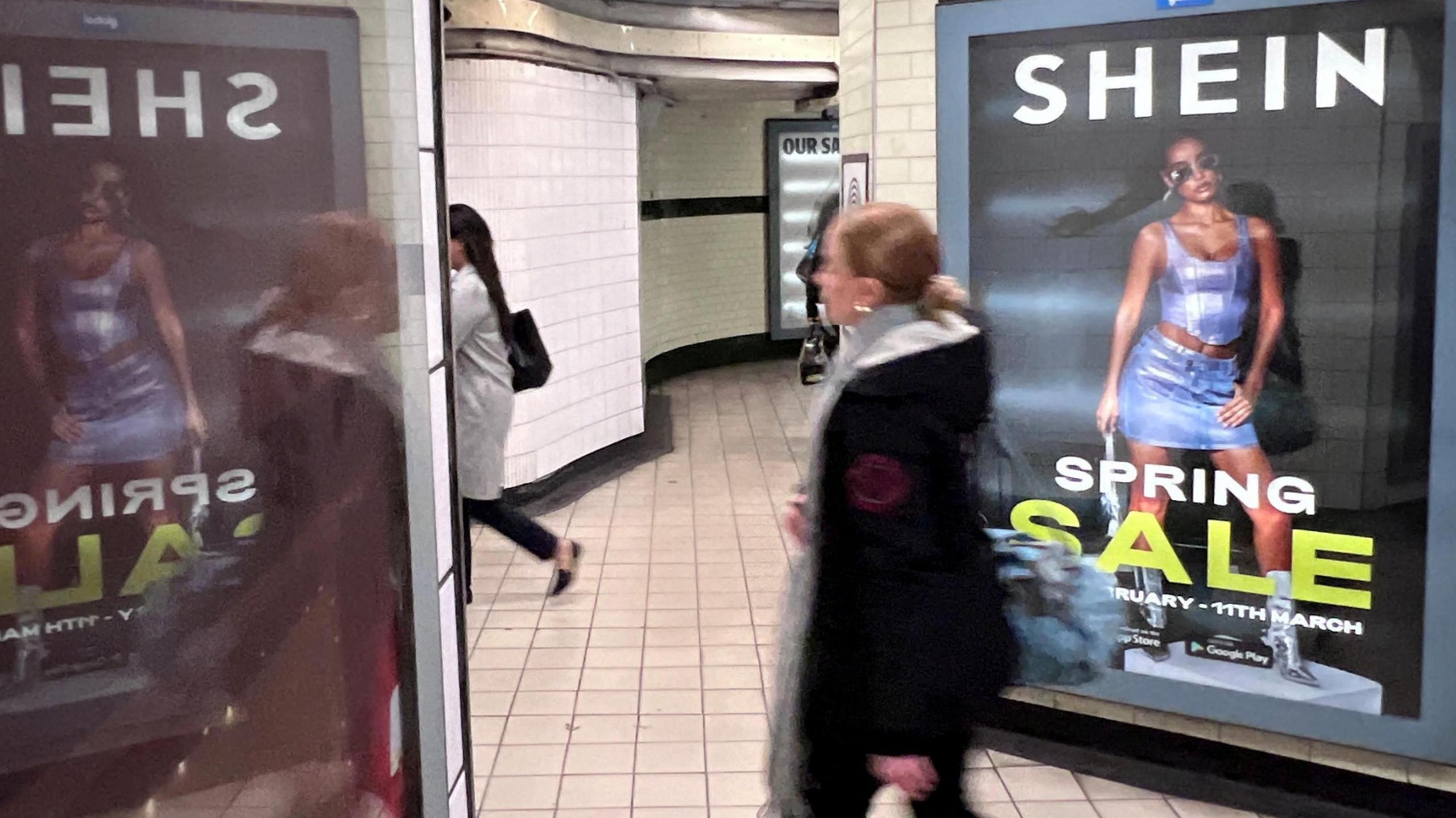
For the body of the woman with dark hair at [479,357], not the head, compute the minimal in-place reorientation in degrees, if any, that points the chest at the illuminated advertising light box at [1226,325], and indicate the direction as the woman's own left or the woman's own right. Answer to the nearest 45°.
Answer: approximately 135° to the woman's own left

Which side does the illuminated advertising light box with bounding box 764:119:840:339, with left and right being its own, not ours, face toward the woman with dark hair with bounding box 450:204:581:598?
front

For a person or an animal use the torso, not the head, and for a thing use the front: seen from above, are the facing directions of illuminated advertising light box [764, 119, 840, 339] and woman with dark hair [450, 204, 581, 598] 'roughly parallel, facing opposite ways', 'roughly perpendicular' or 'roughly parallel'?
roughly perpendicular

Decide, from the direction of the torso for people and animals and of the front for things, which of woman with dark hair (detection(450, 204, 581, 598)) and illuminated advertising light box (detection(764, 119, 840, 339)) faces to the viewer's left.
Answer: the woman with dark hair

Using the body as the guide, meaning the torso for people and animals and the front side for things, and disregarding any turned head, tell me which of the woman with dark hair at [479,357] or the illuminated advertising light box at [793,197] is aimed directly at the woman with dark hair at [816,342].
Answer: the illuminated advertising light box

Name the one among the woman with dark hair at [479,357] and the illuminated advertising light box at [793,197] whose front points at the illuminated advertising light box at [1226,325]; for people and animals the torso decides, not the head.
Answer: the illuminated advertising light box at [793,197]

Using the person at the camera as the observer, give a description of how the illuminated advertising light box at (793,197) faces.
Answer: facing the viewer

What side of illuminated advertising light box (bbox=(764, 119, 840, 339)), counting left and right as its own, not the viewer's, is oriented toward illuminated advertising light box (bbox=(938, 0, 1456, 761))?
front

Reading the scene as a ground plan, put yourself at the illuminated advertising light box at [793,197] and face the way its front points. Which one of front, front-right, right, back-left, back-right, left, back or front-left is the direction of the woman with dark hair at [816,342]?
front

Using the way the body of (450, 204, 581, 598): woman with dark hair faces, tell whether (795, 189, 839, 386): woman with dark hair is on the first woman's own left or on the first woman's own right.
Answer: on the first woman's own right

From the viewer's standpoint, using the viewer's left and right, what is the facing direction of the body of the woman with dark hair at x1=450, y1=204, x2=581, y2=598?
facing to the left of the viewer

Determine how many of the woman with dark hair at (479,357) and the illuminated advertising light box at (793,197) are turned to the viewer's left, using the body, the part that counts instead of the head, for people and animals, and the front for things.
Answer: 1
